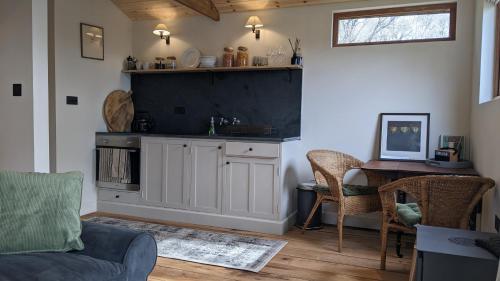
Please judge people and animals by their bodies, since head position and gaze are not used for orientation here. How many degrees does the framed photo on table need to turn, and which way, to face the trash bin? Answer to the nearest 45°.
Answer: approximately 90° to its right

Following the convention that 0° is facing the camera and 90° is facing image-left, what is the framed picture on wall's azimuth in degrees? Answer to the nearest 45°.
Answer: approximately 315°

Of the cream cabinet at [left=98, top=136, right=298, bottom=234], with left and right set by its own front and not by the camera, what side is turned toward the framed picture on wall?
right

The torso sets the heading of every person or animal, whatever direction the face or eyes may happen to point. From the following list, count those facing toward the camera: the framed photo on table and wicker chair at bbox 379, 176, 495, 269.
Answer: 1

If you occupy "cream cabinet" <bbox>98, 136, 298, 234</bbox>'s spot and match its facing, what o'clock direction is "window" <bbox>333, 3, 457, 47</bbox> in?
The window is roughly at 8 o'clock from the cream cabinet.

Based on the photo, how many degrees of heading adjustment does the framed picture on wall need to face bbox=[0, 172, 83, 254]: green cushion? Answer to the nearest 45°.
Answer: approximately 45° to its right

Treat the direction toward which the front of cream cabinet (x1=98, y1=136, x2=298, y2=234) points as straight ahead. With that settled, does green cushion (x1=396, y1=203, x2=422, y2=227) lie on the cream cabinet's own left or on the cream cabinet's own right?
on the cream cabinet's own left

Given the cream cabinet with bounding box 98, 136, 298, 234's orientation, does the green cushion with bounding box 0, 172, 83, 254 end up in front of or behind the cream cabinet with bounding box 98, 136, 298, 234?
in front
